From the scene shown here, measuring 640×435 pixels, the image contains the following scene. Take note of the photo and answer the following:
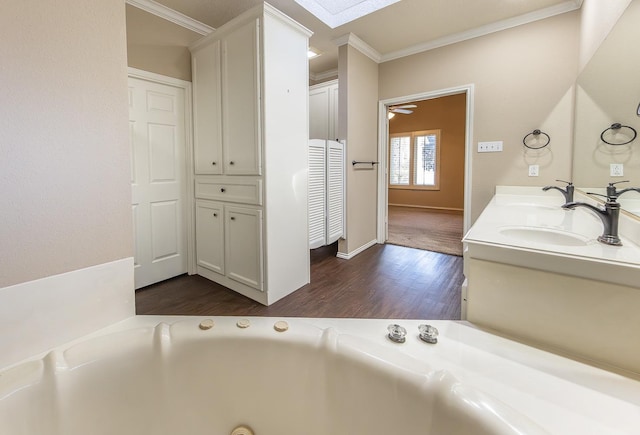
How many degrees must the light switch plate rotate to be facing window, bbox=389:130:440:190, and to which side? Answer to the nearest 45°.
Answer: approximately 180°

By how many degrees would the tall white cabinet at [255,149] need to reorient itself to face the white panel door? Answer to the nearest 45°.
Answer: approximately 90° to its right

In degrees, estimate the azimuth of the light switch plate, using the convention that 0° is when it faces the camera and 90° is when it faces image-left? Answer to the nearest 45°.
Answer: approximately 0°

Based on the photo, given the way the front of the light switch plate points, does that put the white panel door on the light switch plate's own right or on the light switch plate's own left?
on the light switch plate's own right

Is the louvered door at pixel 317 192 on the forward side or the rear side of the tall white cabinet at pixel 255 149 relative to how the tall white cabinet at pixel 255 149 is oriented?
on the rear side

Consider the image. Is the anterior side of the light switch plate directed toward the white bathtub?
yes

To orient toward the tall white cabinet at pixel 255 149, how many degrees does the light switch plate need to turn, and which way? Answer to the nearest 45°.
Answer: approximately 45° to its right

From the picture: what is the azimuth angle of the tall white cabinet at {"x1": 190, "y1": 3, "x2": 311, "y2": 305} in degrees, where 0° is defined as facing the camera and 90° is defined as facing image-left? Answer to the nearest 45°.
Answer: approximately 45°

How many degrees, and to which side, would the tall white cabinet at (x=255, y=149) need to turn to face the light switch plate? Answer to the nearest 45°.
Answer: approximately 135° to its left

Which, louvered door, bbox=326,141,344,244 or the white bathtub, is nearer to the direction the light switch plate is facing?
the white bathtub

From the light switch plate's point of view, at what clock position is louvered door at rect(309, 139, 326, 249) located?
The louvered door is roughly at 2 o'clock from the light switch plate.
